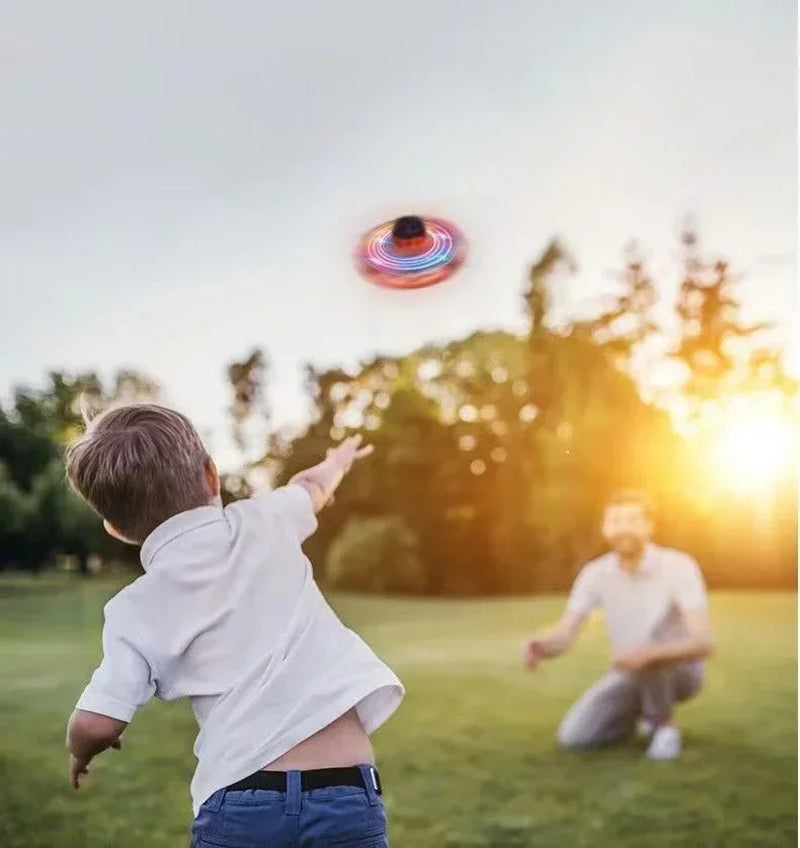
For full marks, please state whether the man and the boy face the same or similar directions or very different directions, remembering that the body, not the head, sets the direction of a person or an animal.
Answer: very different directions

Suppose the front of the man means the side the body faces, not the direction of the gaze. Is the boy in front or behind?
in front

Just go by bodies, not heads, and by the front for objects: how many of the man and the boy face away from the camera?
1

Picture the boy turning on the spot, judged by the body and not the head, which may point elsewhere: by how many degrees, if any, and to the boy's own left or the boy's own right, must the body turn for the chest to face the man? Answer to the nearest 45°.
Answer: approximately 45° to the boy's own right

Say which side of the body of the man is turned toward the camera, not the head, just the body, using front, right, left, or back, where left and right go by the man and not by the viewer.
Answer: front

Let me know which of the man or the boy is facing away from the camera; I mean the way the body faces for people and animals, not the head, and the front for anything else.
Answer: the boy

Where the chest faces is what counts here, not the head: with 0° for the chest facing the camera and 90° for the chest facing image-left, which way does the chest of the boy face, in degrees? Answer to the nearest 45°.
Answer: approximately 180°
